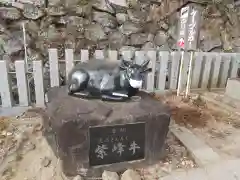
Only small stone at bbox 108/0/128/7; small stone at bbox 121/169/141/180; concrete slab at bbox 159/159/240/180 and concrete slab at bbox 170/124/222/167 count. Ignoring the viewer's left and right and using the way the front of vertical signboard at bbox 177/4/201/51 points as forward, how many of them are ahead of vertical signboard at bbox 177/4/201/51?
3

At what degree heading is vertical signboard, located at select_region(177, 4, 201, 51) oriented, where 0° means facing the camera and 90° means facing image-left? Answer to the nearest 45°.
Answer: approximately 0°

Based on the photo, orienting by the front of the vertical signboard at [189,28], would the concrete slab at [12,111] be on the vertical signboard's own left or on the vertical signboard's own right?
on the vertical signboard's own right

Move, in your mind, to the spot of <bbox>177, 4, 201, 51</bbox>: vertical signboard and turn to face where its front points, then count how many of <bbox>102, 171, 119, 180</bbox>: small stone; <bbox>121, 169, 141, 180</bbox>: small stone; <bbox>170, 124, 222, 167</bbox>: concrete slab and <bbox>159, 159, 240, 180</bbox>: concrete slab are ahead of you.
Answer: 4

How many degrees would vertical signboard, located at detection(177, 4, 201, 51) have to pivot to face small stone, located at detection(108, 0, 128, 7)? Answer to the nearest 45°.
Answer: approximately 135° to its right

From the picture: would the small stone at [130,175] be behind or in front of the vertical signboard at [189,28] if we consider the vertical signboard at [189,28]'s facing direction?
in front

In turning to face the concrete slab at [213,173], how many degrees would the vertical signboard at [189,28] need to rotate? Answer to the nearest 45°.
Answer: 0° — it already faces it

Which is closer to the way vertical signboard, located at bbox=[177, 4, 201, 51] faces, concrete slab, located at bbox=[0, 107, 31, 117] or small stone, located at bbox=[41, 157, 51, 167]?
the small stone

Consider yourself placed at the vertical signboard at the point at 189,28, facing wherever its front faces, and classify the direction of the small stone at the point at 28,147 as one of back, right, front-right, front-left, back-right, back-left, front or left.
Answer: front-right

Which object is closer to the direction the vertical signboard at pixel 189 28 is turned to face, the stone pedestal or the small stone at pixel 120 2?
the stone pedestal

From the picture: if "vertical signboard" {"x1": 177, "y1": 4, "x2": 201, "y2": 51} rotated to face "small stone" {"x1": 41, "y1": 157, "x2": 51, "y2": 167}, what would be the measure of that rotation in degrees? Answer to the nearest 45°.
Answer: approximately 45° to its right
